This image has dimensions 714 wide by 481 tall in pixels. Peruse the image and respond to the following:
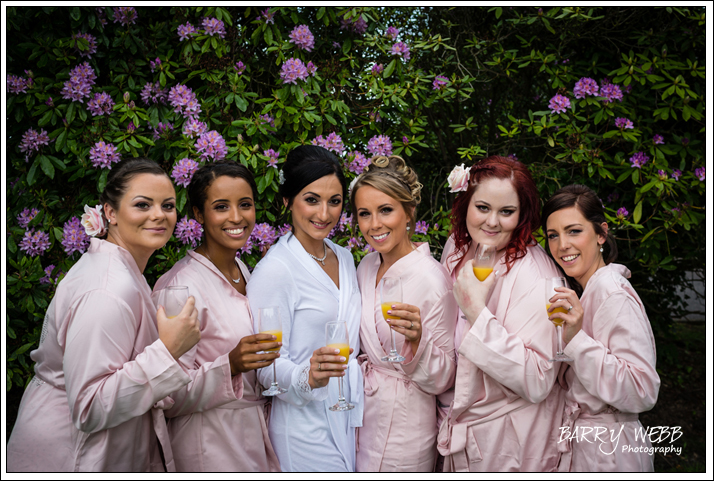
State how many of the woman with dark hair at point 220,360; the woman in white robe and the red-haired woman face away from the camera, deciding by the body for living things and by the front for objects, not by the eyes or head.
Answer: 0

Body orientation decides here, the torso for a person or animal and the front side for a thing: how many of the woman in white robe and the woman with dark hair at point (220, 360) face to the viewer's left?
0

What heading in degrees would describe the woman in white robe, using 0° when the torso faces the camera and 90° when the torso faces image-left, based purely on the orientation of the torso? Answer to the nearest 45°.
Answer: approximately 315°

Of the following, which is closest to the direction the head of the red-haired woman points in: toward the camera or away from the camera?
toward the camera

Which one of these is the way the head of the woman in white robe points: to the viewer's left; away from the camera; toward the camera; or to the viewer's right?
toward the camera

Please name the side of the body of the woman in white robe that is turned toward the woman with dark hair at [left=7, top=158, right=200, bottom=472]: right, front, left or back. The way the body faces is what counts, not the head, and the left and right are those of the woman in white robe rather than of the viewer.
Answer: right

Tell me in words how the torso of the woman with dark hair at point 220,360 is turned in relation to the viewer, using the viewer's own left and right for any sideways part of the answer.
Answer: facing the viewer and to the right of the viewer

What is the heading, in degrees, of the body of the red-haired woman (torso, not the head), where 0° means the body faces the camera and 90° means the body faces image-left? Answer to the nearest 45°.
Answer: approximately 45°

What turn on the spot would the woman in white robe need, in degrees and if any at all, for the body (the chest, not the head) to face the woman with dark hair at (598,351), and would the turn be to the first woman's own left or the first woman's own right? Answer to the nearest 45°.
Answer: approximately 45° to the first woman's own left

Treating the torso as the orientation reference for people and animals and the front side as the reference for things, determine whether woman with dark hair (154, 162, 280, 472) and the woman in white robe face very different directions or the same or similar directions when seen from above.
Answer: same or similar directions
